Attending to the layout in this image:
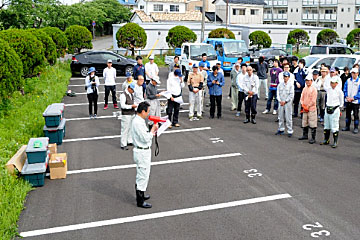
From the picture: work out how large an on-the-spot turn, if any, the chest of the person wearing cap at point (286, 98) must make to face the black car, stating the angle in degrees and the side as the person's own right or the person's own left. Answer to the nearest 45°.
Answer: approximately 90° to the person's own right

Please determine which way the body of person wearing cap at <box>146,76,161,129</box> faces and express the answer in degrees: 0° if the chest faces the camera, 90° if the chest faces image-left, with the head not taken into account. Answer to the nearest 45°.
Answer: approximately 315°

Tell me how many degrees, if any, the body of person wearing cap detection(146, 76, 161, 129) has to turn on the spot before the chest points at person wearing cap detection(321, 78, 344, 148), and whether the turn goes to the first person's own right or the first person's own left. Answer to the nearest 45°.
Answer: approximately 45° to the first person's own left

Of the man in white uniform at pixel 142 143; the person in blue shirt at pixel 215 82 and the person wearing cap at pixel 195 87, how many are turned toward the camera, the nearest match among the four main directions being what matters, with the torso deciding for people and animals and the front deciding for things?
2

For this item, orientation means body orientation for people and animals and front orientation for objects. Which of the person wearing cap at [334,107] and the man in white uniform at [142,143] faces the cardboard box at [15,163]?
the person wearing cap

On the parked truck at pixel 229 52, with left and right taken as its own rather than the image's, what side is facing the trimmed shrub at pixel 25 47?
right
